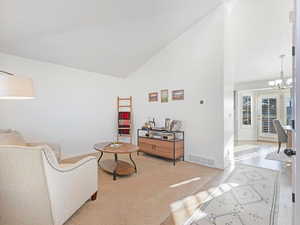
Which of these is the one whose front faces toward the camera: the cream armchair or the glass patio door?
the glass patio door

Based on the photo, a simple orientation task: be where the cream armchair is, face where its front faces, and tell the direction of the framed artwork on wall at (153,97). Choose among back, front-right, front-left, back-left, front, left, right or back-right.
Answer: front

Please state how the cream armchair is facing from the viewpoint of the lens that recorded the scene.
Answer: facing away from the viewer and to the right of the viewer

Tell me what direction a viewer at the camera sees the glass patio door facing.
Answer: facing the viewer

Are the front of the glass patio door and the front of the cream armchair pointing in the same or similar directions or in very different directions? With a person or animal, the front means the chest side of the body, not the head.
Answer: very different directions

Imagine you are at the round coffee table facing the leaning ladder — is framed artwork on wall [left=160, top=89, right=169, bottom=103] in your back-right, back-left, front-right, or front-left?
front-right

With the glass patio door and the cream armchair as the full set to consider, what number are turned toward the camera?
1

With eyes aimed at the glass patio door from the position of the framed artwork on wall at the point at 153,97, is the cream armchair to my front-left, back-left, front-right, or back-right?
back-right

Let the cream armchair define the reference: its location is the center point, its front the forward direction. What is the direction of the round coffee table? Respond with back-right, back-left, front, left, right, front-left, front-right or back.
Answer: front

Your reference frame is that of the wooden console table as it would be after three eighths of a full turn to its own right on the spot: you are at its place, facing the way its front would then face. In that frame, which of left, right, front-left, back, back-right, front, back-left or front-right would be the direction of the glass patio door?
front-right

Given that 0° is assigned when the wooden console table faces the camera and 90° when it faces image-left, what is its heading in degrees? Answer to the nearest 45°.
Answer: approximately 45°

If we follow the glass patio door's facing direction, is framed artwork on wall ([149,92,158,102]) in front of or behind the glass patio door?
in front

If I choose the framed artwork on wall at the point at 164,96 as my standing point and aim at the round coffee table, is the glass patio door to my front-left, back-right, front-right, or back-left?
back-left

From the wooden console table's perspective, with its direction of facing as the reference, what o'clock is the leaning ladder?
The leaning ladder is roughly at 3 o'clock from the wooden console table.

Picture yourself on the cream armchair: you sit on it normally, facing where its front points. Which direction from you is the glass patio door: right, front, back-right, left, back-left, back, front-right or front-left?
front-right
